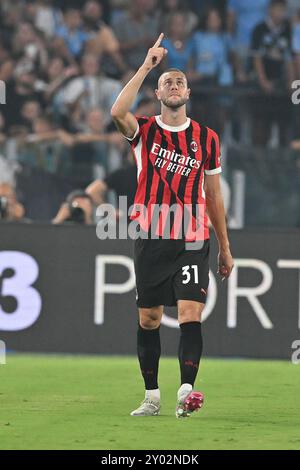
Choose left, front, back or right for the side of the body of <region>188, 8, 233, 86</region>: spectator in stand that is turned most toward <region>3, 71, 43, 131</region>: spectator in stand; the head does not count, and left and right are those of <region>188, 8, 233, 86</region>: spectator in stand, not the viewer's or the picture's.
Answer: right

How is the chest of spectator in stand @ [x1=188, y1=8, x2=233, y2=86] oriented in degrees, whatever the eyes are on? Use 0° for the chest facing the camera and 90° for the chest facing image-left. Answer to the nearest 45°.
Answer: approximately 0°

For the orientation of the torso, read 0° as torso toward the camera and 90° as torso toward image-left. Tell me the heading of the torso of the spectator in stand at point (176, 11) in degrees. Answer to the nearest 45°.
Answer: approximately 0°

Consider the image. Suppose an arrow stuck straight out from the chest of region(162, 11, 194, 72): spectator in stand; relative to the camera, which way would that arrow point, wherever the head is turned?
toward the camera

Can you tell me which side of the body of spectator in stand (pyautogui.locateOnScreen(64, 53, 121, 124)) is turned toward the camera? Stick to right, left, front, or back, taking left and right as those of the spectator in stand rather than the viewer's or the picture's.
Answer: front

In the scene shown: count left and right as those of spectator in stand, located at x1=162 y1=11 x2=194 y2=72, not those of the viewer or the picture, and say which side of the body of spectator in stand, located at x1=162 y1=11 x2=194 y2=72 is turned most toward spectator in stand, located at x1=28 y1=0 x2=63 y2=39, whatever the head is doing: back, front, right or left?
right

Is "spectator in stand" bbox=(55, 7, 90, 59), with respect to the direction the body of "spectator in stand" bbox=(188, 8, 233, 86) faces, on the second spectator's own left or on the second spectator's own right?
on the second spectator's own right

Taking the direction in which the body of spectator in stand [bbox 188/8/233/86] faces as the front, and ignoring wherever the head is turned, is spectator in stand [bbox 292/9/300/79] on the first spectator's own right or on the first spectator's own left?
on the first spectator's own left

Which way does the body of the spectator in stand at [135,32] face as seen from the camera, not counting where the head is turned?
toward the camera
